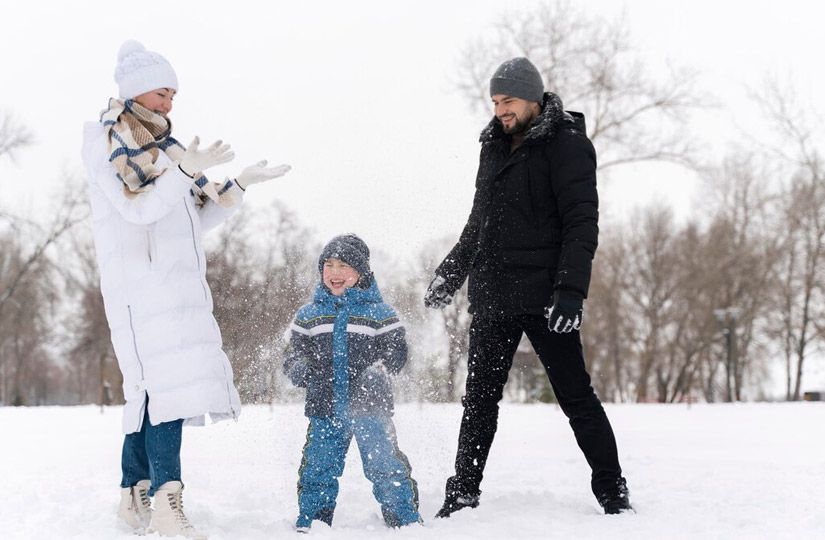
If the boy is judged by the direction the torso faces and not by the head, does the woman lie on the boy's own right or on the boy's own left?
on the boy's own right

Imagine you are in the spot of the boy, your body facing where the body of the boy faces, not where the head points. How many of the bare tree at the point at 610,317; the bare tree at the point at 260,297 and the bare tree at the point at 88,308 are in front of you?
0

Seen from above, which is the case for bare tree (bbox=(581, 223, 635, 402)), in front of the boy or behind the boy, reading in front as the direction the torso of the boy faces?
behind

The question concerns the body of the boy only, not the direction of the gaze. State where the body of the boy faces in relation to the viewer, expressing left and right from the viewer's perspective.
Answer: facing the viewer

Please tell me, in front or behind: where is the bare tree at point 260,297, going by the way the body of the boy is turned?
behind

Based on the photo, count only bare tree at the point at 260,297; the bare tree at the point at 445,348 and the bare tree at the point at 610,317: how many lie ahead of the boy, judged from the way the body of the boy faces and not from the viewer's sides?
0

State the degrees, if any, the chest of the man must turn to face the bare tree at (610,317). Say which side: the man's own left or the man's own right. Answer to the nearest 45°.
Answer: approximately 135° to the man's own right

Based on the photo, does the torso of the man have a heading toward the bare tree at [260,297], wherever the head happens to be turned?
no

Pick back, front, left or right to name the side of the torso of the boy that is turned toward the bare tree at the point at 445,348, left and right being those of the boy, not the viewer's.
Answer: back

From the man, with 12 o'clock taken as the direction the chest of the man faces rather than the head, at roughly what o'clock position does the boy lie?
The boy is roughly at 1 o'clock from the man.

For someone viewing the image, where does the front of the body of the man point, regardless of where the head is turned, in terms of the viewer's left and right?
facing the viewer and to the left of the viewer

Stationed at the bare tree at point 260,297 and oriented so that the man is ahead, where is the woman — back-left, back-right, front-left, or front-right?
front-right

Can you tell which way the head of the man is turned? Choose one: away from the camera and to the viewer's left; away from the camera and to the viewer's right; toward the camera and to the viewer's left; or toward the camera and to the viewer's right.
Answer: toward the camera and to the viewer's left

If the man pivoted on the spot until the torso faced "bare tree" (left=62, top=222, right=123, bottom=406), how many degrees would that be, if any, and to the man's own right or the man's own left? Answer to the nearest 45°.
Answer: approximately 90° to the man's own right

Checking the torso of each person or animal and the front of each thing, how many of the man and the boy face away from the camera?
0

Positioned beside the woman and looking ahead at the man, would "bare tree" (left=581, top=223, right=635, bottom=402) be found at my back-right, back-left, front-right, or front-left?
front-left
